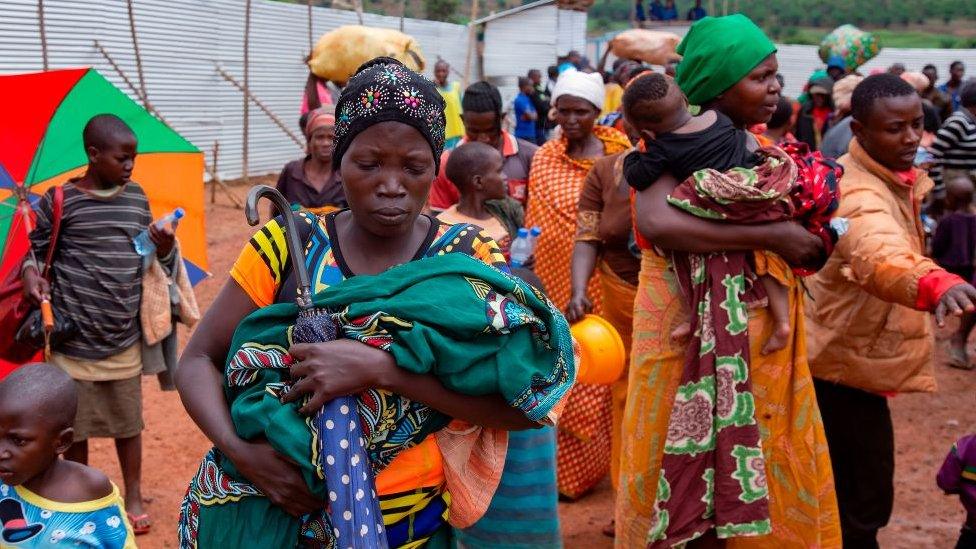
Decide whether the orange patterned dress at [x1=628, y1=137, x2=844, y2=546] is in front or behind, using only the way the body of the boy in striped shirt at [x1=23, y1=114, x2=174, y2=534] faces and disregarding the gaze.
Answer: in front

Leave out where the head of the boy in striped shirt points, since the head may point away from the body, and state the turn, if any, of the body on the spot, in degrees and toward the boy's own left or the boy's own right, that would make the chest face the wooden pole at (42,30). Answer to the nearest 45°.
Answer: approximately 135° to the boy's own left

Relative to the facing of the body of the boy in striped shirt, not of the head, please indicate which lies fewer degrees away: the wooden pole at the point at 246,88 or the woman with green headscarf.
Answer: the woman with green headscarf

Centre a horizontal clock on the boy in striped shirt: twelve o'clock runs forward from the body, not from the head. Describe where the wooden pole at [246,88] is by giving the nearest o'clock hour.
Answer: The wooden pole is roughly at 8 o'clock from the boy in striped shirt.

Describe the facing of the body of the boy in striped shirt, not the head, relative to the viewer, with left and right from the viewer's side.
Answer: facing the viewer and to the right of the viewer

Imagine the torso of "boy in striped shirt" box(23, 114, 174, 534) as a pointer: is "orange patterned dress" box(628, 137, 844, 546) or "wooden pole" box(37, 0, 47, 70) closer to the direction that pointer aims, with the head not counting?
the orange patterned dress

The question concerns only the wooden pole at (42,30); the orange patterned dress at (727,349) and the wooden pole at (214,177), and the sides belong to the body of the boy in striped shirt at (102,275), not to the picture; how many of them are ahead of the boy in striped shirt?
1

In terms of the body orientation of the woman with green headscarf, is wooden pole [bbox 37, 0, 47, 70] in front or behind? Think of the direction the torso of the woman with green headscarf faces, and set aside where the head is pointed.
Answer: behind

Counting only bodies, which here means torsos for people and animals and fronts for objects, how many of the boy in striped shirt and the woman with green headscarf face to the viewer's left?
0
